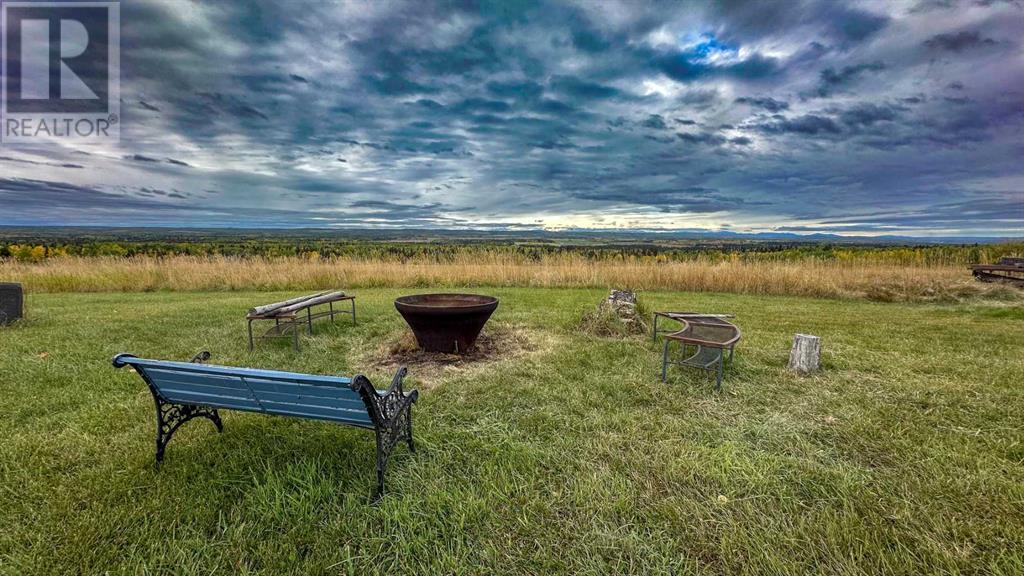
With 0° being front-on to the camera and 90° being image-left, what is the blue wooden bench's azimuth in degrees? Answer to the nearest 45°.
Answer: approximately 225°

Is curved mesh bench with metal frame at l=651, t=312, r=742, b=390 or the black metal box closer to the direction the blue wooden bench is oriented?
the curved mesh bench with metal frame

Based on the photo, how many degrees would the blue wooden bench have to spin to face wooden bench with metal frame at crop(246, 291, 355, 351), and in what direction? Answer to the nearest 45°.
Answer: approximately 45° to its left

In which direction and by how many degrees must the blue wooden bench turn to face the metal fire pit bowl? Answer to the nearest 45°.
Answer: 0° — it already faces it

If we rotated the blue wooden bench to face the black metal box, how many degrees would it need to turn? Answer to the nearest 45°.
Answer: approximately 90° to its left

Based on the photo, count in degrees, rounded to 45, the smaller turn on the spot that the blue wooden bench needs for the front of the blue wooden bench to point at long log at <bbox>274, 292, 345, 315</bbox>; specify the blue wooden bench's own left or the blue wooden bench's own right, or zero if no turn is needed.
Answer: approximately 45° to the blue wooden bench's own left
